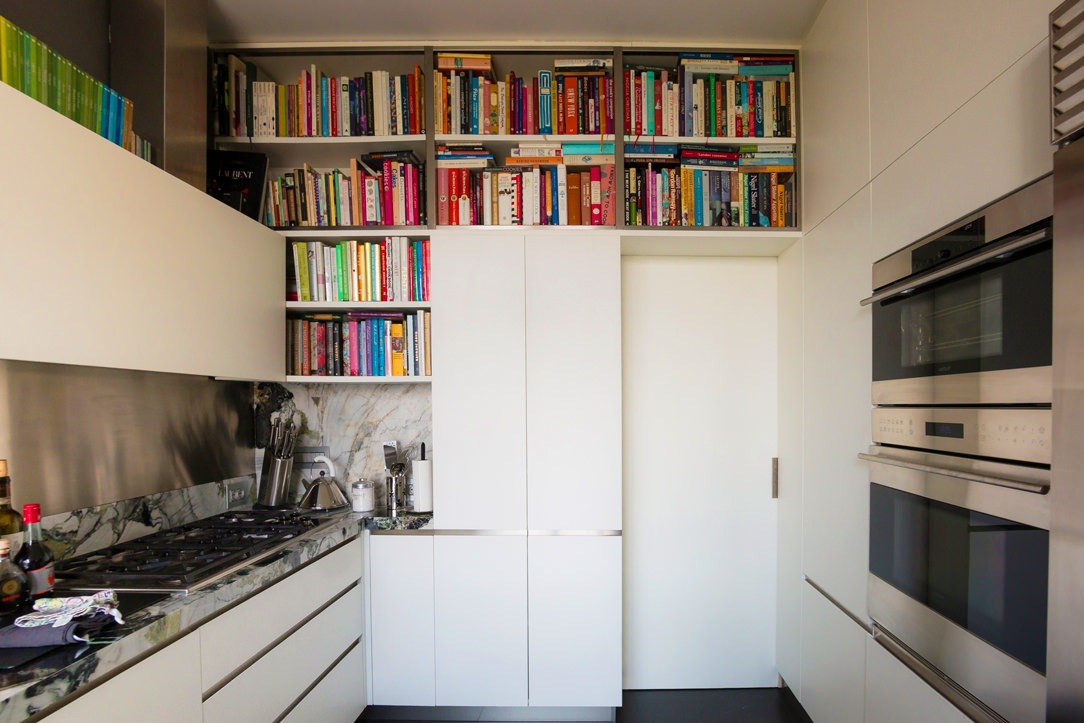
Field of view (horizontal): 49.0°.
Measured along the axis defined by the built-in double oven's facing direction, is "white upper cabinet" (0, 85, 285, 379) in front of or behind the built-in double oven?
in front

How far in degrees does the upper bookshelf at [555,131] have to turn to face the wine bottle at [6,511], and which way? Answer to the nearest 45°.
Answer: approximately 45° to its right

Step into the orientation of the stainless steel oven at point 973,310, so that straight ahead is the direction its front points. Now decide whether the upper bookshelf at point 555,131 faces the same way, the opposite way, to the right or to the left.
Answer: to the left

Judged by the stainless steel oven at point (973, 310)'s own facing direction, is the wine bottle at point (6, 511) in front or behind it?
in front

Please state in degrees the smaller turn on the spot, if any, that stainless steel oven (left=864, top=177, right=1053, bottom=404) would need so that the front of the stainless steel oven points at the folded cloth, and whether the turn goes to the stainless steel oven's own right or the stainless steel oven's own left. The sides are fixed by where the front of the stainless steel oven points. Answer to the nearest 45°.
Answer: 0° — it already faces it

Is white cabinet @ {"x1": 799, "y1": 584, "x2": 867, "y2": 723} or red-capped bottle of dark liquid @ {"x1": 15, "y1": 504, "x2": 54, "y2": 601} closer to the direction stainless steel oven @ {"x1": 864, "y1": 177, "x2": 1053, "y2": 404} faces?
the red-capped bottle of dark liquid

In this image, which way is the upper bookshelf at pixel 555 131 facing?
toward the camera

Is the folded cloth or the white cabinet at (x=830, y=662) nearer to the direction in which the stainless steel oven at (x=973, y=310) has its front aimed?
the folded cloth

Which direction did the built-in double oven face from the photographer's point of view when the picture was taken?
facing the viewer and to the left of the viewer

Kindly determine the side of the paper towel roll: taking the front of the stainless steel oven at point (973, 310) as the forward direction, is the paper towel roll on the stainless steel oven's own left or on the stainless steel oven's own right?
on the stainless steel oven's own right

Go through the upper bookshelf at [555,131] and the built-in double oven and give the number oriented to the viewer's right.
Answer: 0

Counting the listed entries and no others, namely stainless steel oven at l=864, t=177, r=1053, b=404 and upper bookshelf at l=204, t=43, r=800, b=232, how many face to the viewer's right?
0
